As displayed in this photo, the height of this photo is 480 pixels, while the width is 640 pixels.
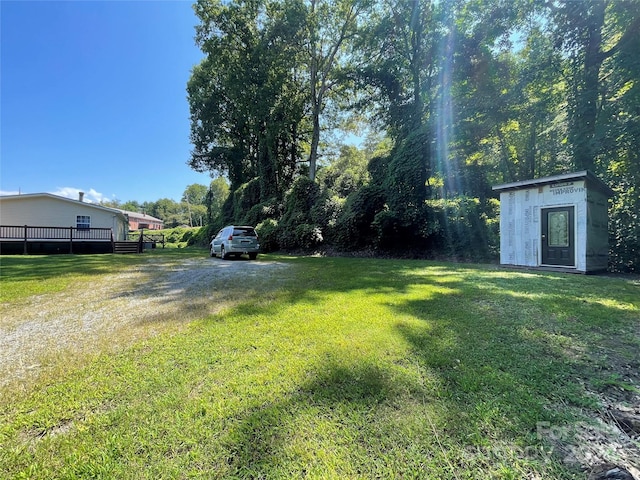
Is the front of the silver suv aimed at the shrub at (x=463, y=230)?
no

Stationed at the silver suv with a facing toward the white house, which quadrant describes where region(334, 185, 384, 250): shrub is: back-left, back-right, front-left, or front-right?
back-right

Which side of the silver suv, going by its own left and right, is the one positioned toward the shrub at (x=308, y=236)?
right

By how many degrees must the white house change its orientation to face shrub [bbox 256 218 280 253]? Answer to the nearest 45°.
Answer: approximately 45° to its left

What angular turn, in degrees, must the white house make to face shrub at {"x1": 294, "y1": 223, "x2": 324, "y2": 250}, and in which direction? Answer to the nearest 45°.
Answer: approximately 45° to its left

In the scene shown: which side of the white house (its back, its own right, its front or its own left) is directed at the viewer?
front

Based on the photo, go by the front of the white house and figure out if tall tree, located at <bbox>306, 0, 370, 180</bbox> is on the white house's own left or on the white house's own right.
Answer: on the white house's own left

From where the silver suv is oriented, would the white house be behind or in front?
in front

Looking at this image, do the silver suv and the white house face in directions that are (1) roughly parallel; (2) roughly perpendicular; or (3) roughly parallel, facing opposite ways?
roughly parallel, facing opposite ways

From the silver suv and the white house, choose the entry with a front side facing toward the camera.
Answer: the white house

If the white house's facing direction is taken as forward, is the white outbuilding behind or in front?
in front

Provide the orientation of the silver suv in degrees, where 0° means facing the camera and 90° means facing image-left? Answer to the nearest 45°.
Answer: approximately 135°
